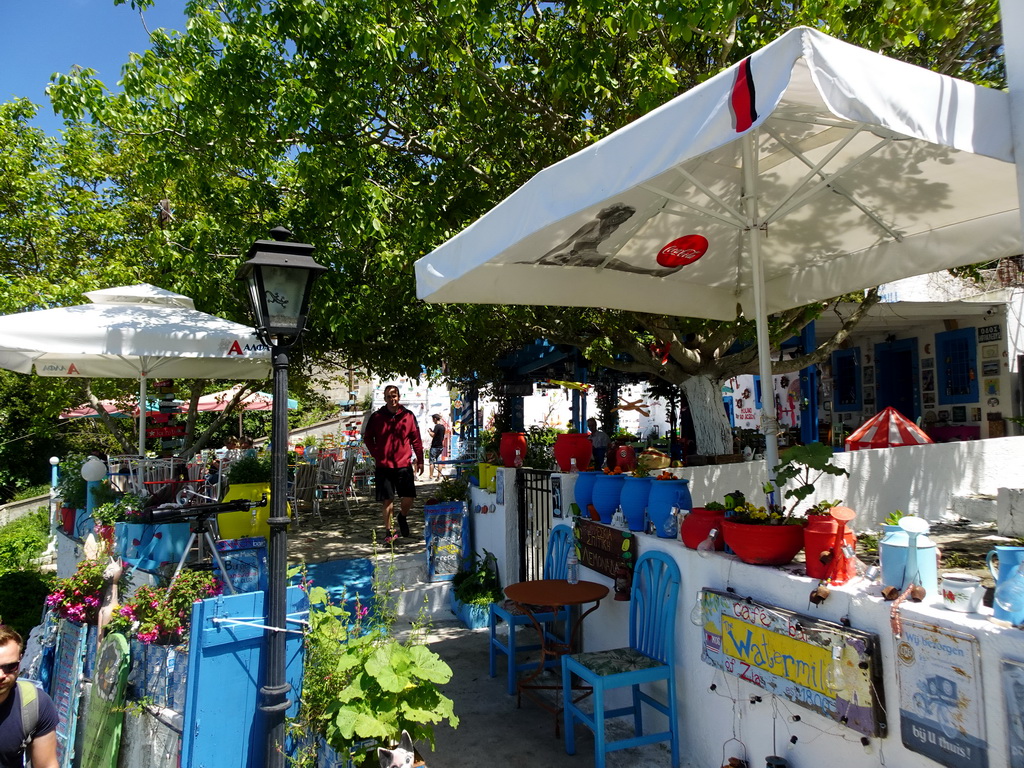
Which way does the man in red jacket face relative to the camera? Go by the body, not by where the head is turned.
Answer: toward the camera

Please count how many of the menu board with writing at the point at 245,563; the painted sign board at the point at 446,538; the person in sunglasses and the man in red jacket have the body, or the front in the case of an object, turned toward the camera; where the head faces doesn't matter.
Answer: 4

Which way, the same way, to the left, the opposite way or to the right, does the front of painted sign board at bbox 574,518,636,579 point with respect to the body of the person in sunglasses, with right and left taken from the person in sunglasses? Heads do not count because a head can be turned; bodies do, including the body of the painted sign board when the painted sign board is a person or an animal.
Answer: to the right

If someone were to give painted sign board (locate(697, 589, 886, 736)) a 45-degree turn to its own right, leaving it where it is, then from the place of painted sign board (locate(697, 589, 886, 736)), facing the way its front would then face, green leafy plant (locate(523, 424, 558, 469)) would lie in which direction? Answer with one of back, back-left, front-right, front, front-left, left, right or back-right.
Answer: front-right

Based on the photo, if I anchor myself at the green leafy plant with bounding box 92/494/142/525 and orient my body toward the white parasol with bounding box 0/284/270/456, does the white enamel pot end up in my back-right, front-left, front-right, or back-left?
back-right

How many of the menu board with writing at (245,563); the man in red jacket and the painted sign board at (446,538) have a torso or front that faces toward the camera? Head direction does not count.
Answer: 3

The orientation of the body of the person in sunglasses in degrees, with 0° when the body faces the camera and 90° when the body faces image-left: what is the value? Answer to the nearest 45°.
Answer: approximately 0°

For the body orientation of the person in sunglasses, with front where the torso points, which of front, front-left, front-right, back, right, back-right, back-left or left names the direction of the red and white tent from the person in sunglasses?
left

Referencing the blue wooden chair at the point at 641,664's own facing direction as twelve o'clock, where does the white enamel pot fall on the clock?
The white enamel pot is roughly at 9 o'clock from the blue wooden chair.

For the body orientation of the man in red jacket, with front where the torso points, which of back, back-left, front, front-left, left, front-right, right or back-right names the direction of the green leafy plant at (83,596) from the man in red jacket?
front-right

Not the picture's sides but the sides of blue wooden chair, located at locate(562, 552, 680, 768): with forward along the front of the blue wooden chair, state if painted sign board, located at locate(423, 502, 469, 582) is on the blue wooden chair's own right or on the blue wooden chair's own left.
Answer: on the blue wooden chair's own right

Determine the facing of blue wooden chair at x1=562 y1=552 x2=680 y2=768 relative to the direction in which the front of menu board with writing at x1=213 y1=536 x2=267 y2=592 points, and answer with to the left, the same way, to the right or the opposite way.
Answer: to the right

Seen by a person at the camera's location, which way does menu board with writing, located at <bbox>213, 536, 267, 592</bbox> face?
facing the viewer

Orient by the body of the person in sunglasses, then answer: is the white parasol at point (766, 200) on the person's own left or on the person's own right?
on the person's own left
